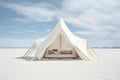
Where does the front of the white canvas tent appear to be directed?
toward the camera
